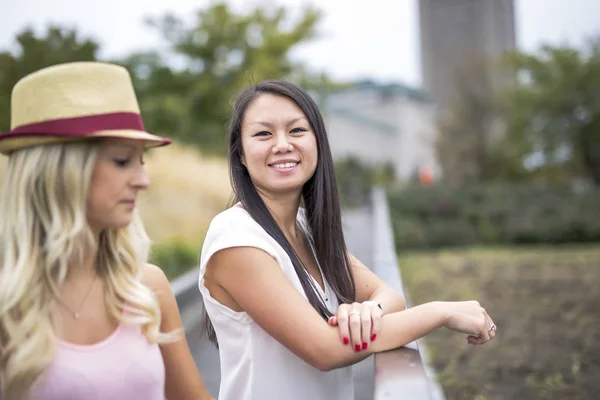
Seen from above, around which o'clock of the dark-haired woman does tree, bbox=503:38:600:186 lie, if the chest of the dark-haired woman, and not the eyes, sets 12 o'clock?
The tree is roughly at 8 o'clock from the dark-haired woman.

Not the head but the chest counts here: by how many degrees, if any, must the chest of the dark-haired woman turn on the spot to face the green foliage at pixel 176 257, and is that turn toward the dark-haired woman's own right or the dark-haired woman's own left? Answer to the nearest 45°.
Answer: approximately 135° to the dark-haired woman's own left

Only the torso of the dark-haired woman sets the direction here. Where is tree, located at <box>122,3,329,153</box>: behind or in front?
behind

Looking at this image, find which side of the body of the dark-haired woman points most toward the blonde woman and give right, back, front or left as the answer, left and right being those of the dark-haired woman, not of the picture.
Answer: right

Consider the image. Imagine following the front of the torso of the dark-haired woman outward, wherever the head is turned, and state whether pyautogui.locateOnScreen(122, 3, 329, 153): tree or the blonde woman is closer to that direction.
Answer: the blonde woman

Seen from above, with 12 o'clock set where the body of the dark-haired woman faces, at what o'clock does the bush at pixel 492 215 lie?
The bush is roughly at 8 o'clock from the dark-haired woman.

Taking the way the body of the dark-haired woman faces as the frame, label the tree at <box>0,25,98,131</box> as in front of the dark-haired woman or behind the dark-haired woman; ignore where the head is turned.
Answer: behind

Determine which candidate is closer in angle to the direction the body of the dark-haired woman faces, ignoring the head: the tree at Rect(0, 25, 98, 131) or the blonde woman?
the blonde woman

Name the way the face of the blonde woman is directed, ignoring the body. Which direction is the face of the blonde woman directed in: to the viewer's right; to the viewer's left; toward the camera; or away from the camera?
to the viewer's right

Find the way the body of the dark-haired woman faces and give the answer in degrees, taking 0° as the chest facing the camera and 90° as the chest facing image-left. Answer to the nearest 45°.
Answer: approximately 315°

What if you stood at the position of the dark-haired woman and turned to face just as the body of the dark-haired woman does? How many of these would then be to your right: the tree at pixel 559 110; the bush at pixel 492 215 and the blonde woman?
1
